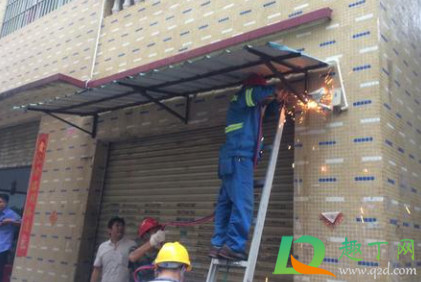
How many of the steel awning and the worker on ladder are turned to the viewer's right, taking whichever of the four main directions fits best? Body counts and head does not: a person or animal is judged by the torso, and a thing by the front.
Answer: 1

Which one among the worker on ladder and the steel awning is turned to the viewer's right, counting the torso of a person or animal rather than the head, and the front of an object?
the worker on ladder

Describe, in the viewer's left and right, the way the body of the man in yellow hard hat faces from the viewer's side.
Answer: facing away from the viewer and to the right of the viewer

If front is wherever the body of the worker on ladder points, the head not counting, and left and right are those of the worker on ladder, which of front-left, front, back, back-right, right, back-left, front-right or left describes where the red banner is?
back-left

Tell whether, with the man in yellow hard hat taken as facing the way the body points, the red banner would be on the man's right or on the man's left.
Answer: on the man's left

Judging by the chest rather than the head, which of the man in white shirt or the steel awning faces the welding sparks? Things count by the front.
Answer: the man in white shirt

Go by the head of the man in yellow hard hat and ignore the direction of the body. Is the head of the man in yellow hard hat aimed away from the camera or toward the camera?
away from the camera

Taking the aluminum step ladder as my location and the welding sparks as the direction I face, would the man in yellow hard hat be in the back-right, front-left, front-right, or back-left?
back-right

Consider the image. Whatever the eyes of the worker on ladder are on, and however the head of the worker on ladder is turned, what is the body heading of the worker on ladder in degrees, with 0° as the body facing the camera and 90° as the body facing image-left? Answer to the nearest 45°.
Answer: approximately 270°

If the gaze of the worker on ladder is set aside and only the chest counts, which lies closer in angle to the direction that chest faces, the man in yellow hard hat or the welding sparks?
the welding sparks

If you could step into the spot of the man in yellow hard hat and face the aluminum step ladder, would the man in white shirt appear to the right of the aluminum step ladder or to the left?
left
